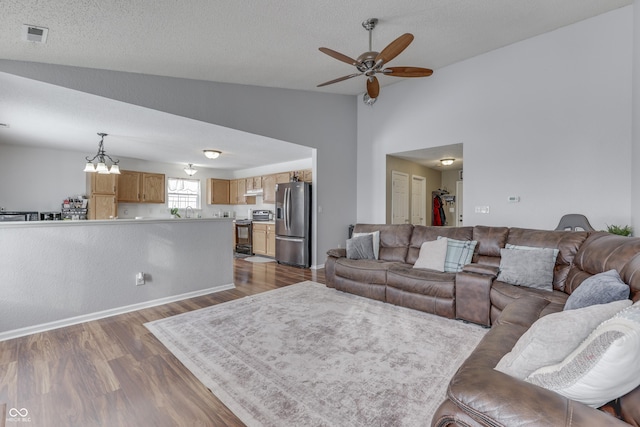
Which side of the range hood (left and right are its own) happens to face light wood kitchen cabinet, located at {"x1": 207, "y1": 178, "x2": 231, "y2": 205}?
right

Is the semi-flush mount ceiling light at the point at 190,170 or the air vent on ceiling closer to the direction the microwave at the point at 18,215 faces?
the air vent on ceiling

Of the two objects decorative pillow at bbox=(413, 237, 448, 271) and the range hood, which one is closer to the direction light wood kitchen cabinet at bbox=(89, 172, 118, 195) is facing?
the decorative pillow

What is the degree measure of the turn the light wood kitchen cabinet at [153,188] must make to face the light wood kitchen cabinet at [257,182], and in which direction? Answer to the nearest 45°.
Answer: approximately 90° to its left

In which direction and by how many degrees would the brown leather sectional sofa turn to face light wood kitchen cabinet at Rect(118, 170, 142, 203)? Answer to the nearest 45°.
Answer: approximately 45° to its right

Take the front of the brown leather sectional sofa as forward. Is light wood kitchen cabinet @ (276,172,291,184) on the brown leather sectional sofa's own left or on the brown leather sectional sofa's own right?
on the brown leather sectional sofa's own right

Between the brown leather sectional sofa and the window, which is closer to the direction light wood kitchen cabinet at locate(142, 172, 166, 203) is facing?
the brown leather sectional sofa

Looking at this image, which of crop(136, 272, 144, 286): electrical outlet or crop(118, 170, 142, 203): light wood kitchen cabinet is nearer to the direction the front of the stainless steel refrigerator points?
the electrical outlet

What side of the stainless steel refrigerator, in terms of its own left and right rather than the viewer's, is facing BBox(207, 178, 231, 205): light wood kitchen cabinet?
right

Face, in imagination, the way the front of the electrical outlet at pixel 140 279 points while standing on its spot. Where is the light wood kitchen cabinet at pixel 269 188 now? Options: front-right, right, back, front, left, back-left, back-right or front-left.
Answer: back-left

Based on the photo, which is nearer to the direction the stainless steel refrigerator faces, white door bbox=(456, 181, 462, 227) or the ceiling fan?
the ceiling fan

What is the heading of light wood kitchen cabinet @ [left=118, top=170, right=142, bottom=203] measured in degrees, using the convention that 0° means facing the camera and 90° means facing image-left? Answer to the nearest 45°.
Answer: approximately 0°
